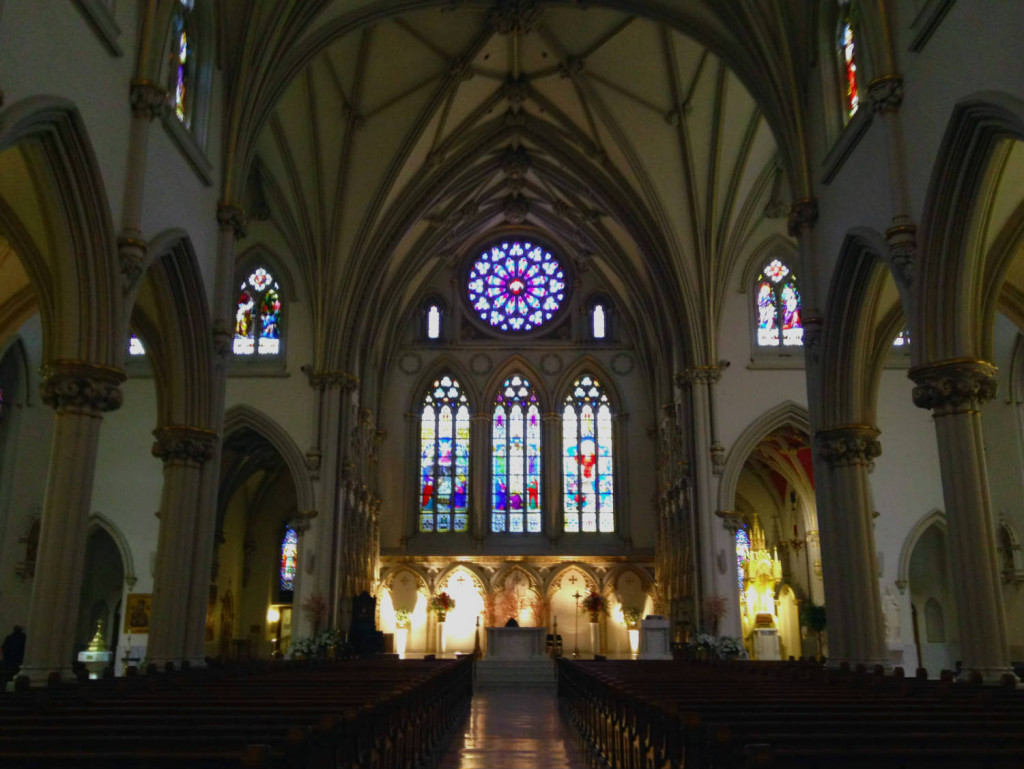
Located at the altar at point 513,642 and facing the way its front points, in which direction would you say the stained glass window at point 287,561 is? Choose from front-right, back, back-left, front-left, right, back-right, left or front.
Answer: back-right

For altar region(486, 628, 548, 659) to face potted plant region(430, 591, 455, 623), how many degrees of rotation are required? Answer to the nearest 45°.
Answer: approximately 135° to its right

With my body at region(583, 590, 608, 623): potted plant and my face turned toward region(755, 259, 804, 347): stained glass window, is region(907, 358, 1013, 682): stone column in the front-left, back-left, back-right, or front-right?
front-right

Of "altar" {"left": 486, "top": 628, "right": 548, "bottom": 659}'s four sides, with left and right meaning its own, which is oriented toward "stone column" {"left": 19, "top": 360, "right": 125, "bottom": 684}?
front

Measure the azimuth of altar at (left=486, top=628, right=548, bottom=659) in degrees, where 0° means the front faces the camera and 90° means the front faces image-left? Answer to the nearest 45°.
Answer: approximately 0°

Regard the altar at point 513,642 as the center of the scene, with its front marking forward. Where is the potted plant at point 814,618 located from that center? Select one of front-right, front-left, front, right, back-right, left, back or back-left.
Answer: left

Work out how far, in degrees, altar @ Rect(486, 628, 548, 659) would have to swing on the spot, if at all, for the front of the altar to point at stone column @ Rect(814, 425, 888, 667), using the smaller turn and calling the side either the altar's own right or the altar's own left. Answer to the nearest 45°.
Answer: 0° — it already faces it

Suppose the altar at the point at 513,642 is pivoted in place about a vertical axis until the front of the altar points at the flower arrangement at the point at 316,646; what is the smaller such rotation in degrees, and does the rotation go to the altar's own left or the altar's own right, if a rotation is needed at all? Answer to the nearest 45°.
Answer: approximately 45° to the altar's own right

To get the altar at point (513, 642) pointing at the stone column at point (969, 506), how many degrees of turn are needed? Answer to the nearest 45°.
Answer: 0° — it already faces it

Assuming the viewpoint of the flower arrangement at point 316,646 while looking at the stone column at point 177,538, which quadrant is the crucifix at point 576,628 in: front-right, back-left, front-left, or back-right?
back-left

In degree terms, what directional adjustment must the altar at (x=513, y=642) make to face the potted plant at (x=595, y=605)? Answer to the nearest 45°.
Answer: approximately 135° to its left

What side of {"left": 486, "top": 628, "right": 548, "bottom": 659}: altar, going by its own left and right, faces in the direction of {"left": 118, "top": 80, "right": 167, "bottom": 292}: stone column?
front

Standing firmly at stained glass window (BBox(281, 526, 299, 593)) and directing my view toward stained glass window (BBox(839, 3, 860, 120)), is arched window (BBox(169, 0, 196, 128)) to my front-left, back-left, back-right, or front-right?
front-right

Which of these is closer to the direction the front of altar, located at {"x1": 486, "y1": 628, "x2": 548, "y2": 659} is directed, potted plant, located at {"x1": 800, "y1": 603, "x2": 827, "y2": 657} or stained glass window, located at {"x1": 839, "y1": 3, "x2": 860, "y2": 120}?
the stained glass window
